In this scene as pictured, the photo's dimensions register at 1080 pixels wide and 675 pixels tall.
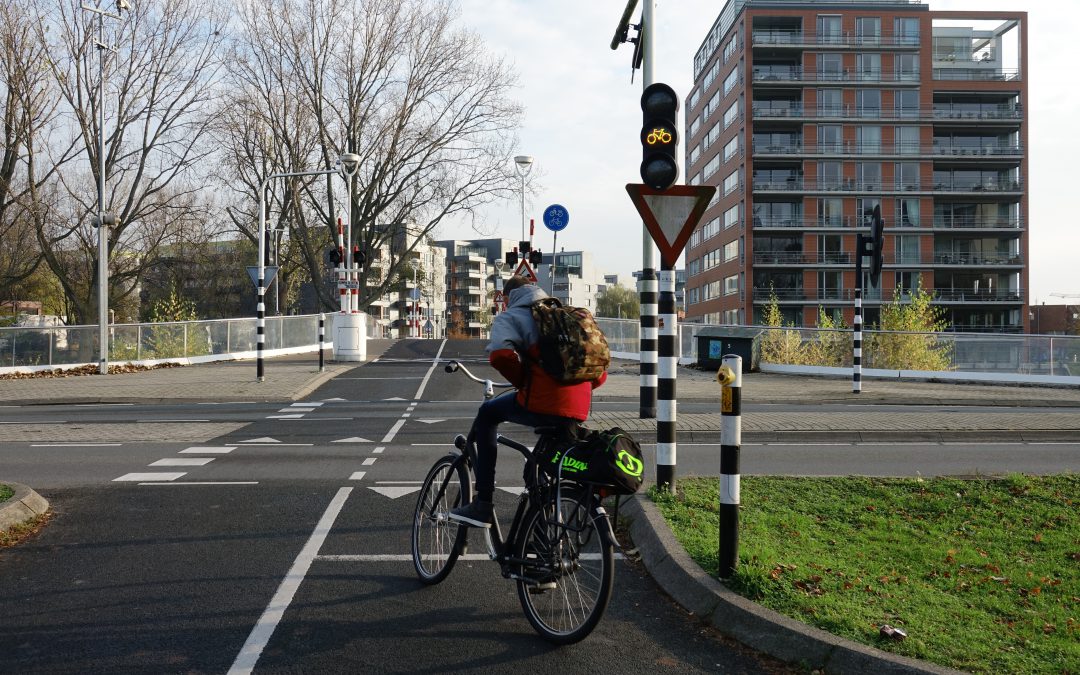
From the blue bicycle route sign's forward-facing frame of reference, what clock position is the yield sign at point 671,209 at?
The yield sign is roughly at 12 o'clock from the blue bicycle route sign.

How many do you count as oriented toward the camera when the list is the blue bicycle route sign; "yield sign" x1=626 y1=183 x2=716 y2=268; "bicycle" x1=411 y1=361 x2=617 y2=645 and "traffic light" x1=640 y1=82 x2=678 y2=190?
3

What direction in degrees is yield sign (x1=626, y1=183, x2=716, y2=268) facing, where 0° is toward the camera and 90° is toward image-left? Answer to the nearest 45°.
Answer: approximately 0°

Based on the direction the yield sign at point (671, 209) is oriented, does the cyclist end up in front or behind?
in front

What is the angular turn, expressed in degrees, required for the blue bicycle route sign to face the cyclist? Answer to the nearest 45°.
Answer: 0° — it already faces them

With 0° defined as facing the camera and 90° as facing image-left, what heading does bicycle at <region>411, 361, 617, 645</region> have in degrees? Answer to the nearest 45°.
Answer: approximately 135°

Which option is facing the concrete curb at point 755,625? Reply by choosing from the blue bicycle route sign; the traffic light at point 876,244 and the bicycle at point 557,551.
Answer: the blue bicycle route sign

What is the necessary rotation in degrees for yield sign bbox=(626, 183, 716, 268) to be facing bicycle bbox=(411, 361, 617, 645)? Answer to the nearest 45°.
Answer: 0° — it already faces it

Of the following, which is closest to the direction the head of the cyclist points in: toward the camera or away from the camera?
away from the camera

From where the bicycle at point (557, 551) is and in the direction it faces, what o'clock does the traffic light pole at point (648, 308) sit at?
The traffic light pole is roughly at 2 o'clock from the bicycle.
